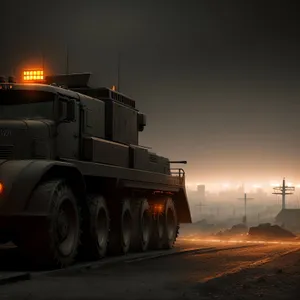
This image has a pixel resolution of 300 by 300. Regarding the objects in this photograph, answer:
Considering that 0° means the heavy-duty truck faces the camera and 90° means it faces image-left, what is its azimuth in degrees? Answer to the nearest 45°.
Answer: approximately 45°
